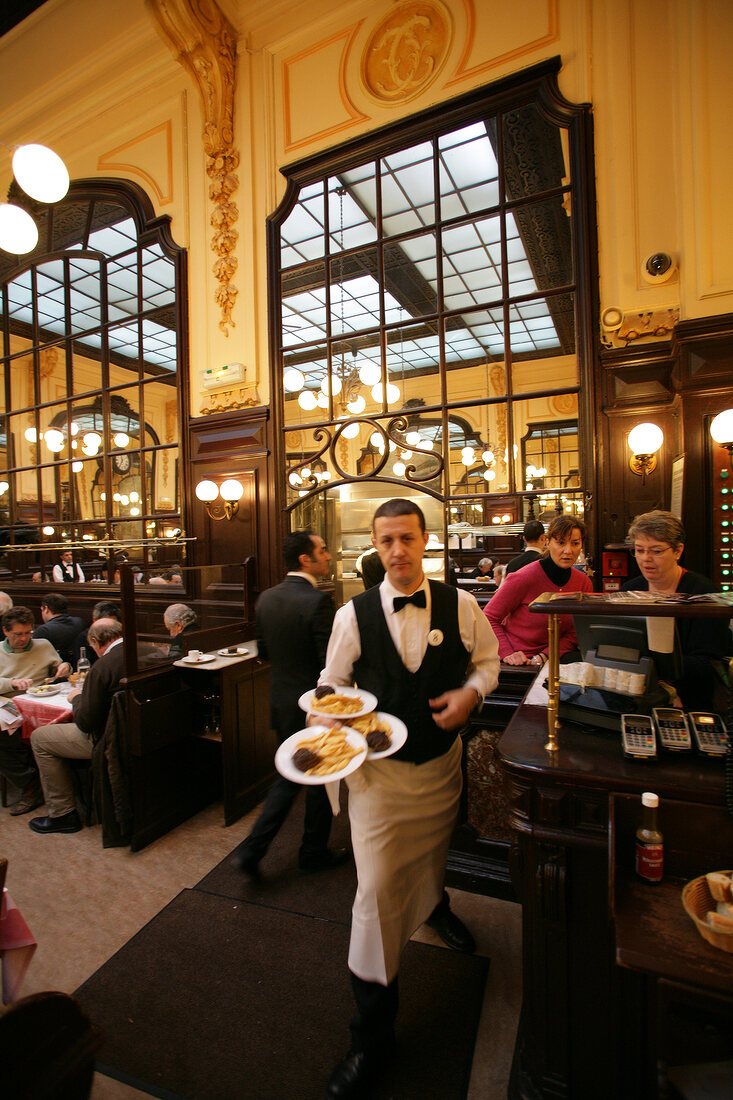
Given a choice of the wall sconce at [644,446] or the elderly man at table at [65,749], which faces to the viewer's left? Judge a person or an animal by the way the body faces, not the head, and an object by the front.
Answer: the elderly man at table

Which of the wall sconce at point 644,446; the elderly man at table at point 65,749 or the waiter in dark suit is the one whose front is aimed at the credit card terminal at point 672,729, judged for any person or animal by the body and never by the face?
the wall sconce

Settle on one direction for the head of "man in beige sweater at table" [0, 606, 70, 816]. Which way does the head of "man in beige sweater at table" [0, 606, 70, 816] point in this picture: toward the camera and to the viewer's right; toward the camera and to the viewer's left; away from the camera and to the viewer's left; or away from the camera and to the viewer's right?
toward the camera and to the viewer's right

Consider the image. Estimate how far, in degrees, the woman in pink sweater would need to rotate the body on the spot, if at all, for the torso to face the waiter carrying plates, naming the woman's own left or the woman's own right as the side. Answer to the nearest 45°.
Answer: approximately 45° to the woman's own right

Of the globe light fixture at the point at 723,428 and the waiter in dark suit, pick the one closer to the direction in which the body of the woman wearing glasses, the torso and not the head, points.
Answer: the waiter in dark suit

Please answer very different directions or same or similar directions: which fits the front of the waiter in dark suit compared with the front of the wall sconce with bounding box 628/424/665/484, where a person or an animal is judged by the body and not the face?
very different directions

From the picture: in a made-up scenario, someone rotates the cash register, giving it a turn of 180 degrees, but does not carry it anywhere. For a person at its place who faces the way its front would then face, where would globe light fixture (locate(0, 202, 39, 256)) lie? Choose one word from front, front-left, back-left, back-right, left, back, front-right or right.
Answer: right

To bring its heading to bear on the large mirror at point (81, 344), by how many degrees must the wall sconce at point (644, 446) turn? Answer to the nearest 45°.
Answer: approximately 90° to its right

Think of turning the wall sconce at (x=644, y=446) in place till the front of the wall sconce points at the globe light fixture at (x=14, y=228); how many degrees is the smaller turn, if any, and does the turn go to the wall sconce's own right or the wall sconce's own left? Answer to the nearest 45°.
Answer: approximately 45° to the wall sconce's own right

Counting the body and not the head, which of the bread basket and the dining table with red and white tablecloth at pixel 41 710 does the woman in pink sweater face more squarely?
the bread basket

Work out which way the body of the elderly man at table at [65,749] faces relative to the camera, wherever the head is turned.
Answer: to the viewer's left

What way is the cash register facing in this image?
away from the camera

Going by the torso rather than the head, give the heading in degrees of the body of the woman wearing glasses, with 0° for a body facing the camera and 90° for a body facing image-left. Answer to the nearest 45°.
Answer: approximately 45°
